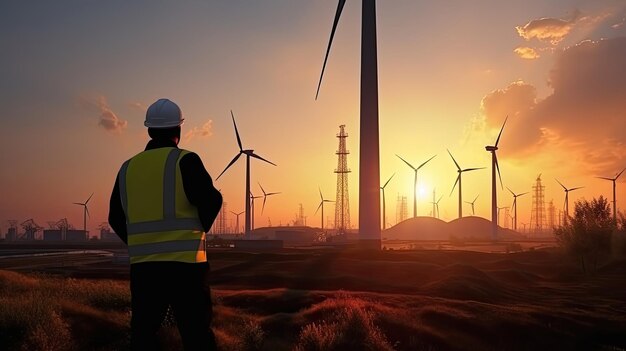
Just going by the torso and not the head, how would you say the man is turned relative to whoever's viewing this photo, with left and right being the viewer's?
facing away from the viewer and to the right of the viewer

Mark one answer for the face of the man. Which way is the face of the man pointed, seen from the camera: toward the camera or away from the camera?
away from the camera

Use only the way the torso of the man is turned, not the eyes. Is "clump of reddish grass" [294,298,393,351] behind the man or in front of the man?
in front
